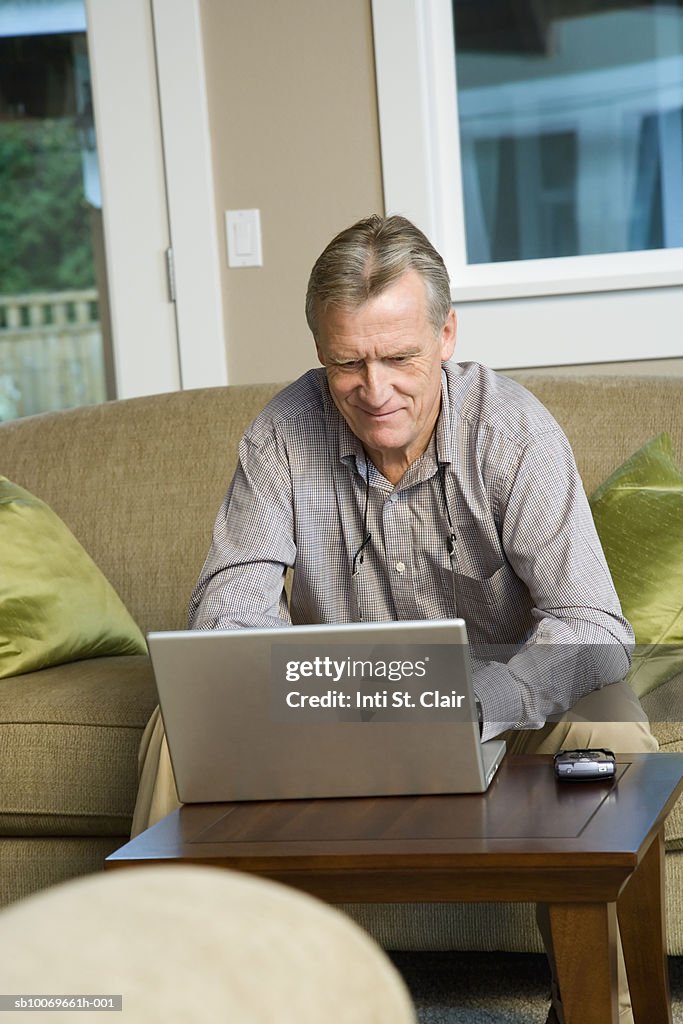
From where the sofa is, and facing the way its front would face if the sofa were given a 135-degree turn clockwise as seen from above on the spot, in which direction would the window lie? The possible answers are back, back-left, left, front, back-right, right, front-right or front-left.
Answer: right

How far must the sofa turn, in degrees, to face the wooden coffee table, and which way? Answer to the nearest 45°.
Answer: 0° — it already faces it

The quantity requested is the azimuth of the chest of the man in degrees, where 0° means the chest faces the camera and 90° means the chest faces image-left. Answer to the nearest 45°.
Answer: approximately 0°

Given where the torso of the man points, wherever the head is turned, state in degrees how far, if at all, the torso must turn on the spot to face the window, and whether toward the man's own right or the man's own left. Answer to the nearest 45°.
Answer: approximately 180°

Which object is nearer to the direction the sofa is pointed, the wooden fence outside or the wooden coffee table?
the wooden coffee table

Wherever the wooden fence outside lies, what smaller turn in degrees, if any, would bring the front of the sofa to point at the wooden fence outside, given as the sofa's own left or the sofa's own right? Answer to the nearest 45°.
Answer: approximately 180°

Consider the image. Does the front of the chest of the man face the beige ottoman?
yes

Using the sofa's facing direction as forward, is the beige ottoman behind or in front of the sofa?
in front

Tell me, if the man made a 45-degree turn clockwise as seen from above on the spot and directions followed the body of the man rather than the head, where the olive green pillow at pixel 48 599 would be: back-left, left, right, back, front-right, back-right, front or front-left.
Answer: right

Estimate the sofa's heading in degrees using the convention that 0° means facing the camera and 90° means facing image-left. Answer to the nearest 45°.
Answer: approximately 0°
